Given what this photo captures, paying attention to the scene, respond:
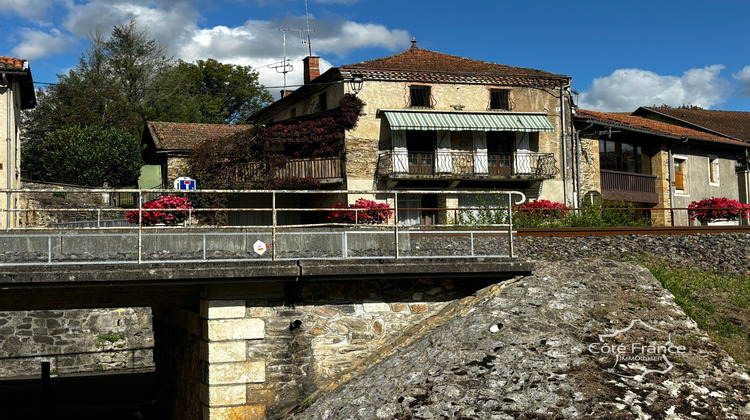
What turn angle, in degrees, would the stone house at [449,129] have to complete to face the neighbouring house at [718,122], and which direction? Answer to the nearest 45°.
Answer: approximately 135° to its left

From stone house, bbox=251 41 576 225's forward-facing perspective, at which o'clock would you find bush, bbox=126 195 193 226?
The bush is roughly at 1 o'clock from the stone house.

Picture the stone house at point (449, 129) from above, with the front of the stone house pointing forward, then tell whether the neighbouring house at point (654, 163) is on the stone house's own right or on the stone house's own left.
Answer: on the stone house's own left

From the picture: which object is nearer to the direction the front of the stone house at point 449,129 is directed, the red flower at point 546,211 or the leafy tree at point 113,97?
the red flower

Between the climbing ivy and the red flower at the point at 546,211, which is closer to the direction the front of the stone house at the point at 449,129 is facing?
the red flower

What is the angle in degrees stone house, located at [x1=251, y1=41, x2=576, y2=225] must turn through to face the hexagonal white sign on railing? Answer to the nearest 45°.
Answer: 0° — it already faces it

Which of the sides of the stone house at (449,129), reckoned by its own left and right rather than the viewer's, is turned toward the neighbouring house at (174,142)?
right

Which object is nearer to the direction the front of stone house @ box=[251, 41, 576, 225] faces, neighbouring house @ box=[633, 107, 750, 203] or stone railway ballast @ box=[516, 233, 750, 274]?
the stone railway ballast

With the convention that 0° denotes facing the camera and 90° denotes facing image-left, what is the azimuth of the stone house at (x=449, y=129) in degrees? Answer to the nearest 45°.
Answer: approximately 0°

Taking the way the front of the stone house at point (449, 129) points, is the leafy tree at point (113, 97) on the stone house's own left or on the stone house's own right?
on the stone house's own right

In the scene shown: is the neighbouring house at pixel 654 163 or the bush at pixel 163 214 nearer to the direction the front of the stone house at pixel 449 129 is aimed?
the bush

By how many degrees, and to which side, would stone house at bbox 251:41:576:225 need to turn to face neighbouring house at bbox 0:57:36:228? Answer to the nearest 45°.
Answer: approximately 45° to its right
